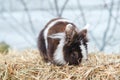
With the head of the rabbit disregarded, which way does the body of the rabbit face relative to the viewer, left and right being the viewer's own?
facing the viewer and to the right of the viewer
